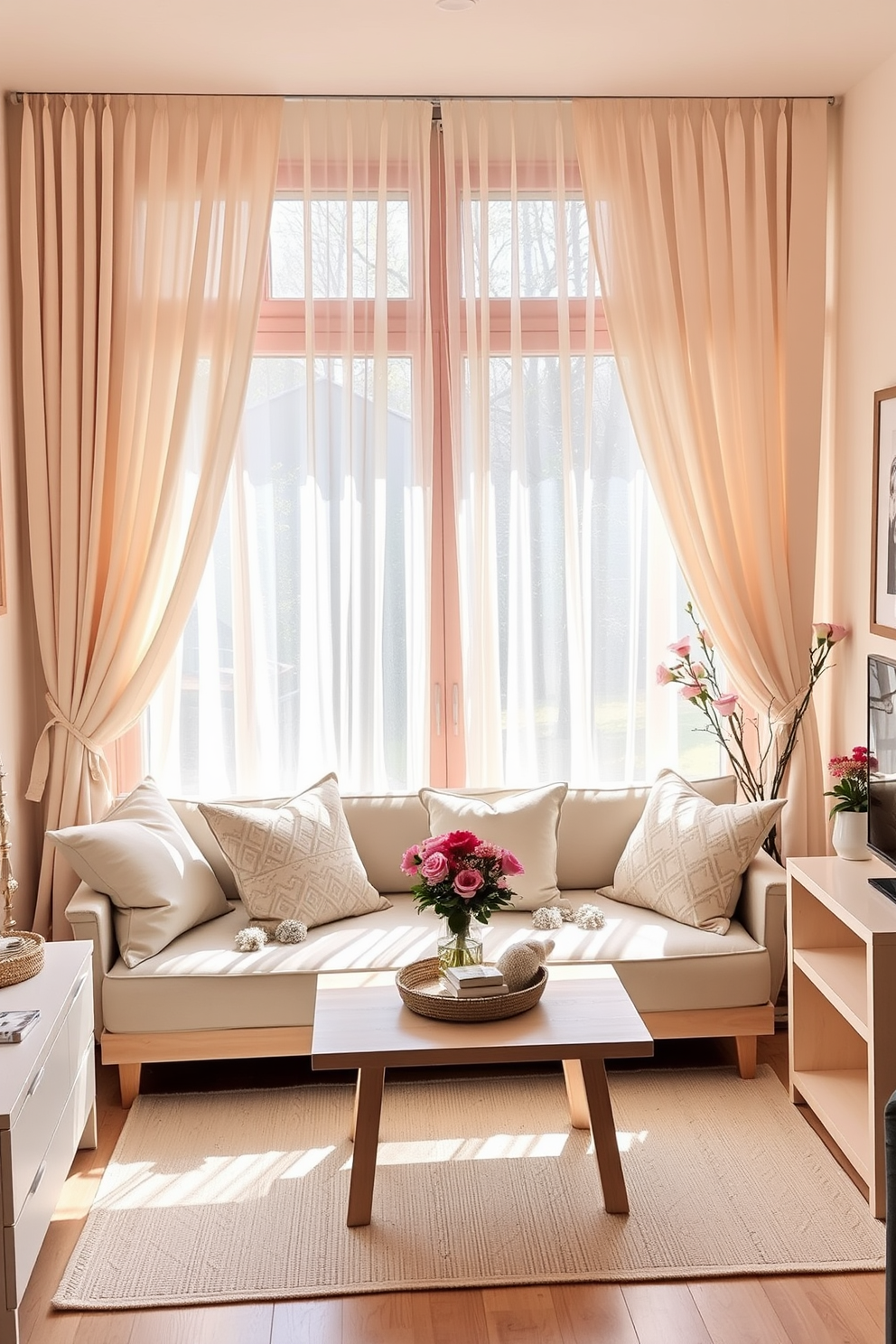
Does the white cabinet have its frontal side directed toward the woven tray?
yes

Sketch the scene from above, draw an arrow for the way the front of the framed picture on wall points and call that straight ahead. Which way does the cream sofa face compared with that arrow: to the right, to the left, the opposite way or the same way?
to the left

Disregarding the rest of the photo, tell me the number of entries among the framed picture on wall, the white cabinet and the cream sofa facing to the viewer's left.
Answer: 1

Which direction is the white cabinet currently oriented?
to the viewer's right

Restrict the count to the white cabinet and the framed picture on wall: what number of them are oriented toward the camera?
0

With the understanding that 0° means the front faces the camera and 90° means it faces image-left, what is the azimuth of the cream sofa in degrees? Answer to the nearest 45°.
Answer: approximately 0°

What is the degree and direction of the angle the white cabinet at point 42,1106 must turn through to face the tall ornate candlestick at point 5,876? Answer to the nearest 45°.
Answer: approximately 90° to its left

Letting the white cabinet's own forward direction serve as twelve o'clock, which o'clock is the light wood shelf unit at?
The light wood shelf unit is roughly at 12 o'clock from the white cabinet.

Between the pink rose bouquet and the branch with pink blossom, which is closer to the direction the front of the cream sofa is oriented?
the pink rose bouquet

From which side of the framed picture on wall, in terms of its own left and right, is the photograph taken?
left

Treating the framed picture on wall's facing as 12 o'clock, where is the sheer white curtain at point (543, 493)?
The sheer white curtain is roughly at 12 o'clock from the framed picture on wall.

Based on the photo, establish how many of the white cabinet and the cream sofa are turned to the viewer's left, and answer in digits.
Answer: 0

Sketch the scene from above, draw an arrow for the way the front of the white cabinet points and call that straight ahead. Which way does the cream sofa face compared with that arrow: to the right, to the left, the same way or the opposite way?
to the right

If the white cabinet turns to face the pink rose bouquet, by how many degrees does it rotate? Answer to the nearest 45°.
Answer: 0° — it already faces it

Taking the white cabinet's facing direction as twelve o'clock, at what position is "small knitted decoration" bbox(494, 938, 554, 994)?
The small knitted decoration is roughly at 12 o'clock from the white cabinet.
